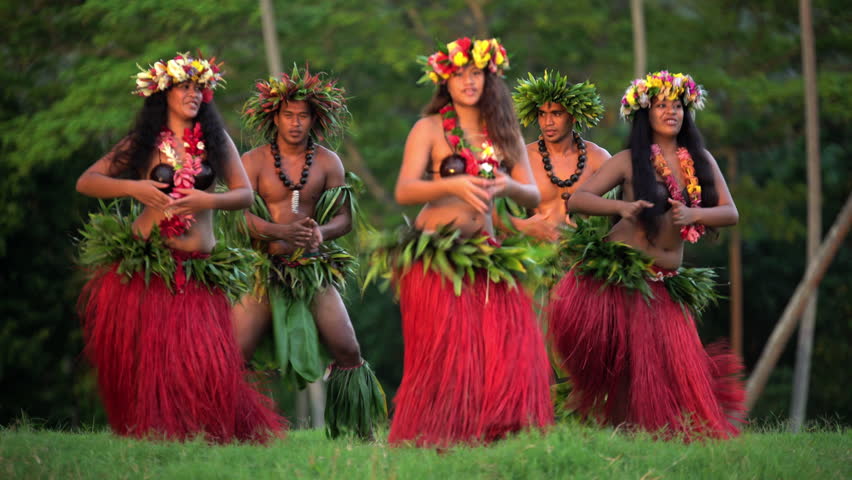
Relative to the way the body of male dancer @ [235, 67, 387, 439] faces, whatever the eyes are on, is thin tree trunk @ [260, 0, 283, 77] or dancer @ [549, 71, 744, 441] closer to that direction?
the dancer

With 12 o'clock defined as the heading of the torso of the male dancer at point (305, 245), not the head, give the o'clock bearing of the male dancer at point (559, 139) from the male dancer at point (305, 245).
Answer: the male dancer at point (559, 139) is roughly at 9 o'clock from the male dancer at point (305, 245).

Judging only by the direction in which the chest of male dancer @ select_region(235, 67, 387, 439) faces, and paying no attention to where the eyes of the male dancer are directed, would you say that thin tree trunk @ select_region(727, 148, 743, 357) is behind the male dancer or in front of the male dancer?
behind

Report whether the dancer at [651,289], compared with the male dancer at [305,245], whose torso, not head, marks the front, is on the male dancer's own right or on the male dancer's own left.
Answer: on the male dancer's own left

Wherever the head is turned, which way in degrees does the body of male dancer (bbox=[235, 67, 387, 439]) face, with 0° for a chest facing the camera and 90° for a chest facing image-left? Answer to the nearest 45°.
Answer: approximately 0°

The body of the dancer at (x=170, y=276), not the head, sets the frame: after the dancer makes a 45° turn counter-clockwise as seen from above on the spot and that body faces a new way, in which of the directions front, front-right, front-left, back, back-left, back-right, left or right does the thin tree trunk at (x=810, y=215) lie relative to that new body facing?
left

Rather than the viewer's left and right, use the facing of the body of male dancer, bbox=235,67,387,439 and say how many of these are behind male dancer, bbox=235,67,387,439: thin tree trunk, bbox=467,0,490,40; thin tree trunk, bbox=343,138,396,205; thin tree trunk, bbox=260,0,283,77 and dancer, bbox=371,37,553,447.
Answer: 3

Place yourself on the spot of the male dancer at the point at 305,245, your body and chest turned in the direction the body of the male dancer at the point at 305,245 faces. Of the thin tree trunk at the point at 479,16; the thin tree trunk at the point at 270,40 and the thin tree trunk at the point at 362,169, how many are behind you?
3

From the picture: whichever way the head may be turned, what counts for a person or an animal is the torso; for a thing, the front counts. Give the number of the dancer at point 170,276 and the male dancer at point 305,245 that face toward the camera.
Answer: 2
